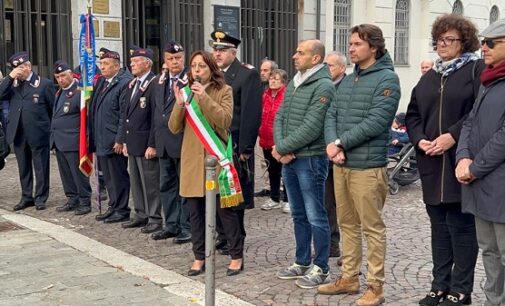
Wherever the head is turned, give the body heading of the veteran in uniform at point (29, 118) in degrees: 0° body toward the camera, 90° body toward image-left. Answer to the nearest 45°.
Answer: approximately 45°

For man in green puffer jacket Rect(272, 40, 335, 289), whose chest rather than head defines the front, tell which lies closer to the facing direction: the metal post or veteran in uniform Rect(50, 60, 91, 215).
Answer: the metal post

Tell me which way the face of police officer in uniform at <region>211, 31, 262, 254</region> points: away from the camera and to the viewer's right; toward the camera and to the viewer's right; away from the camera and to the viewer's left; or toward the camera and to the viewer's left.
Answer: toward the camera and to the viewer's left

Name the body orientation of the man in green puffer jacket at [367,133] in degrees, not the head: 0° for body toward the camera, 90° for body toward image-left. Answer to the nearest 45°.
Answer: approximately 45°

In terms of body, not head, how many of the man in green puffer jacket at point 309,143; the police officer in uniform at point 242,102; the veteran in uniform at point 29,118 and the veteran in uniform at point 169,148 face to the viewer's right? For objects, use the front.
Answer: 0

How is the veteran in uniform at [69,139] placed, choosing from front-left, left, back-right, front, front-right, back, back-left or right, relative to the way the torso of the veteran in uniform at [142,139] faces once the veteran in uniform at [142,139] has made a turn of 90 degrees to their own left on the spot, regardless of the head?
back

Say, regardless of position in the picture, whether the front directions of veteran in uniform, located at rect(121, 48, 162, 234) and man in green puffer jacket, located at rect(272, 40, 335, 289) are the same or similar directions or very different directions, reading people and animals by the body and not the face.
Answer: same or similar directions

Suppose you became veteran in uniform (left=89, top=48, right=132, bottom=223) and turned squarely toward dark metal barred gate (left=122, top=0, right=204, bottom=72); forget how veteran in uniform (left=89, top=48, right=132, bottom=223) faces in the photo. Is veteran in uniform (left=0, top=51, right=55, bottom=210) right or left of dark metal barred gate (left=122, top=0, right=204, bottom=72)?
left

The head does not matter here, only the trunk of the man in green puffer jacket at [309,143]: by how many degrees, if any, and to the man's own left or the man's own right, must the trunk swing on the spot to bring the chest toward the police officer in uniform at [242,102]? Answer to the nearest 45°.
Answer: approximately 90° to the man's own right

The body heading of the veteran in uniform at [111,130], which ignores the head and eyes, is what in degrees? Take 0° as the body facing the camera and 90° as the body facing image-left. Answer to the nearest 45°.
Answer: approximately 45°

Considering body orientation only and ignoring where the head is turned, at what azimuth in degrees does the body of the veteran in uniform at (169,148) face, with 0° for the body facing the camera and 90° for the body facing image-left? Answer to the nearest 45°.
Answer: approximately 45°

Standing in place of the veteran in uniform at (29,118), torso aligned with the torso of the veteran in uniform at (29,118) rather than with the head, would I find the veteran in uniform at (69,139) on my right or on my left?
on my left

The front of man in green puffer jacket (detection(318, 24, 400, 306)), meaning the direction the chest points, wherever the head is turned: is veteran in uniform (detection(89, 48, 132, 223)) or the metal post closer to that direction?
the metal post

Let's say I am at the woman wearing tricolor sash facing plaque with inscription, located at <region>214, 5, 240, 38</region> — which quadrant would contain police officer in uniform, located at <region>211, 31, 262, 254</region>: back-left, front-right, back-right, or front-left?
front-right

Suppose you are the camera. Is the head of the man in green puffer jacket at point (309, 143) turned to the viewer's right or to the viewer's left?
to the viewer's left

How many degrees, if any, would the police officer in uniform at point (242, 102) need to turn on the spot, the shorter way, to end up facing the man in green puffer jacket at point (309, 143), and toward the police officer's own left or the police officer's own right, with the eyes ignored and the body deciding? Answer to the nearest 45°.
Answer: approximately 90° to the police officer's own left

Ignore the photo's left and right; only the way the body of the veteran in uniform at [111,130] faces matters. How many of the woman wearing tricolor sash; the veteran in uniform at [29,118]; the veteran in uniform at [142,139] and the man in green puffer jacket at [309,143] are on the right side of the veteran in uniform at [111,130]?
1

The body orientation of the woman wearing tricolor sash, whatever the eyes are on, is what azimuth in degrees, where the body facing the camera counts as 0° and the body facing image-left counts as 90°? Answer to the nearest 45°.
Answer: approximately 45°

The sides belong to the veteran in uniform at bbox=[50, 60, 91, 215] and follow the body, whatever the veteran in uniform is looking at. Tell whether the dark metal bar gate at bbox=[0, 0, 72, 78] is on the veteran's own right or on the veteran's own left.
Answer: on the veteran's own right

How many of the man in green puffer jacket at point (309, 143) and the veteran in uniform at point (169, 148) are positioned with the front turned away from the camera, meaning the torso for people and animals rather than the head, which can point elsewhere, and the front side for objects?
0

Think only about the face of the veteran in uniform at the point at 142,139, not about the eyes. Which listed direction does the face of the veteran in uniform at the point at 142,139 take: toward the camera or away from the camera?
toward the camera
